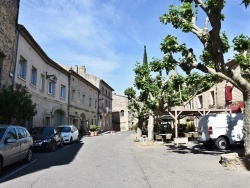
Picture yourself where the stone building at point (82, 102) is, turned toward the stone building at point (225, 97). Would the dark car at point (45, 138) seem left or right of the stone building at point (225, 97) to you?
right

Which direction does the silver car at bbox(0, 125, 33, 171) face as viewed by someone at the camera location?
facing the viewer and to the left of the viewer

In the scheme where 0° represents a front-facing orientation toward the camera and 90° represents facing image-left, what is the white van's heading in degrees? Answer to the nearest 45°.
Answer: approximately 225°

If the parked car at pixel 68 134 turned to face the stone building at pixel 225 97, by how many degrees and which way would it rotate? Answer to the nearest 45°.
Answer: approximately 135° to its left

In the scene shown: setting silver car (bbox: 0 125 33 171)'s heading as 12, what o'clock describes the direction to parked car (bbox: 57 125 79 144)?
The parked car is roughly at 5 o'clock from the silver car.

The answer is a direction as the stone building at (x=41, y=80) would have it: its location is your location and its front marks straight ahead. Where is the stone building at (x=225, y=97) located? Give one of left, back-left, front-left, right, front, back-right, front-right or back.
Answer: front-left

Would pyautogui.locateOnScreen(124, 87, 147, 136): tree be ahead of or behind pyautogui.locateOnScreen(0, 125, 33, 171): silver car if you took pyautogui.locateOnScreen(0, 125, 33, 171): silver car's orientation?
behind

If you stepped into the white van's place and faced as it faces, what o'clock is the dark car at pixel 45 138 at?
The dark car is roughly at 7 o'clock from the white van.

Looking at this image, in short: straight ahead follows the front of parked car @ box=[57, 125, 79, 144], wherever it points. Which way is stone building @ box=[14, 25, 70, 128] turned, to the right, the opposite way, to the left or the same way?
to the left

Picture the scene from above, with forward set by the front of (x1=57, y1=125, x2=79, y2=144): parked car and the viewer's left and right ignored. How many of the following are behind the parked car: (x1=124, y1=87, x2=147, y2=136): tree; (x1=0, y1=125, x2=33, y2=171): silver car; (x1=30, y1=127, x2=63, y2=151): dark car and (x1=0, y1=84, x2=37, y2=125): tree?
1

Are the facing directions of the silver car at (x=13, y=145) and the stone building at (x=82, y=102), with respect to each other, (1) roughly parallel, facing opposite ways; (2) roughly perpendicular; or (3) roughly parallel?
roughly perpendicular

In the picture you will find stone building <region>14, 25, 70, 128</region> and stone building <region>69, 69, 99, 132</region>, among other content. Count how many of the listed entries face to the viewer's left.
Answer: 0

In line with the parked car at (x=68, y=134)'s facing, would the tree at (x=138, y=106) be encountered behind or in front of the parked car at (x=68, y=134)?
behind

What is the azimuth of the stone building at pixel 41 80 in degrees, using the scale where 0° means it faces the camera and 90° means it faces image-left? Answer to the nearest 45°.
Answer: approximately 315°

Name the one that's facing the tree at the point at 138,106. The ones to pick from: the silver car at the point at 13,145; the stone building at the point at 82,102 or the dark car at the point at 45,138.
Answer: the stone building

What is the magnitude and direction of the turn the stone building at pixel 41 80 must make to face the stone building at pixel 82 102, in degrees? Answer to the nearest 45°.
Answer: approximately 90° to its left

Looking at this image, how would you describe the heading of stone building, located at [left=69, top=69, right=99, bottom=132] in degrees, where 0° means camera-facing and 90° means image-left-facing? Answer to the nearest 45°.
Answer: approximately 315°
